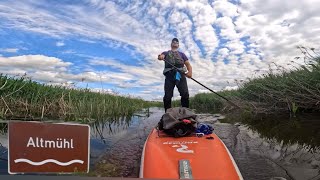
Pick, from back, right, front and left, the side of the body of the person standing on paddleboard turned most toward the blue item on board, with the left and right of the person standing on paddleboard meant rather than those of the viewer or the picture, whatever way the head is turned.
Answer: front

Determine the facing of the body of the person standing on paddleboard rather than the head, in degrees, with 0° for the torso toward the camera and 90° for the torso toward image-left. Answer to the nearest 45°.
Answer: approximately 0°
